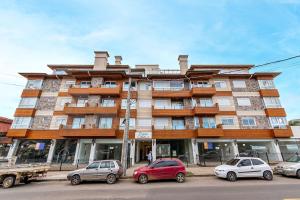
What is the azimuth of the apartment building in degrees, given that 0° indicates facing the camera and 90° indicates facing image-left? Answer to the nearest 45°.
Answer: approximately 0°

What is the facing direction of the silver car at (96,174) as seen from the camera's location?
facing to the left of the viewer

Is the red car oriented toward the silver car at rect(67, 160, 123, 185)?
yes

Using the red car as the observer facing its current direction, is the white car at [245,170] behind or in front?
behind

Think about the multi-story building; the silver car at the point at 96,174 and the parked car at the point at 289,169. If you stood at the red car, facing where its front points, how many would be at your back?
1
